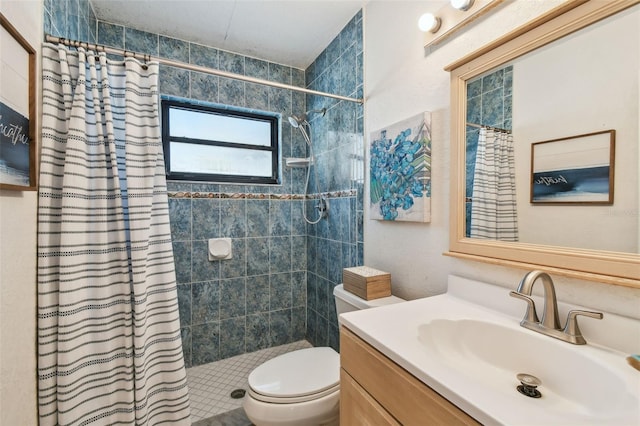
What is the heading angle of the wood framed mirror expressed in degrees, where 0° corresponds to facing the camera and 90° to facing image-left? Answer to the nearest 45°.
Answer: approximately 45°

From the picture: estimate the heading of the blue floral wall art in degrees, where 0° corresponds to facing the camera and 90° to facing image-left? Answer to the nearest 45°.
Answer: approximately 45°

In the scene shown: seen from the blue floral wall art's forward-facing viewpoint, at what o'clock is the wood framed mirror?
The wood framed mirror is roughly at 9 o'clock from the blue floral wall art.

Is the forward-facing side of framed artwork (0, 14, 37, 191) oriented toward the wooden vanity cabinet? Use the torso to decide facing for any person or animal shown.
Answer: yes

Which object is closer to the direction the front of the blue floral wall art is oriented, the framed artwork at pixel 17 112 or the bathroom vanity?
the framed artwork

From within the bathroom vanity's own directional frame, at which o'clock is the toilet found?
The toilet is roughly at 2 o'clock from the bathroom vanity.

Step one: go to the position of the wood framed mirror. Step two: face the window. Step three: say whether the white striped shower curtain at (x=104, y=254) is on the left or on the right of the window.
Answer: left

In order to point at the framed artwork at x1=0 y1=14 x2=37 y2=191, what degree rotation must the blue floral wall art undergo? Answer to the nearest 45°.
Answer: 0° — it already faces it
